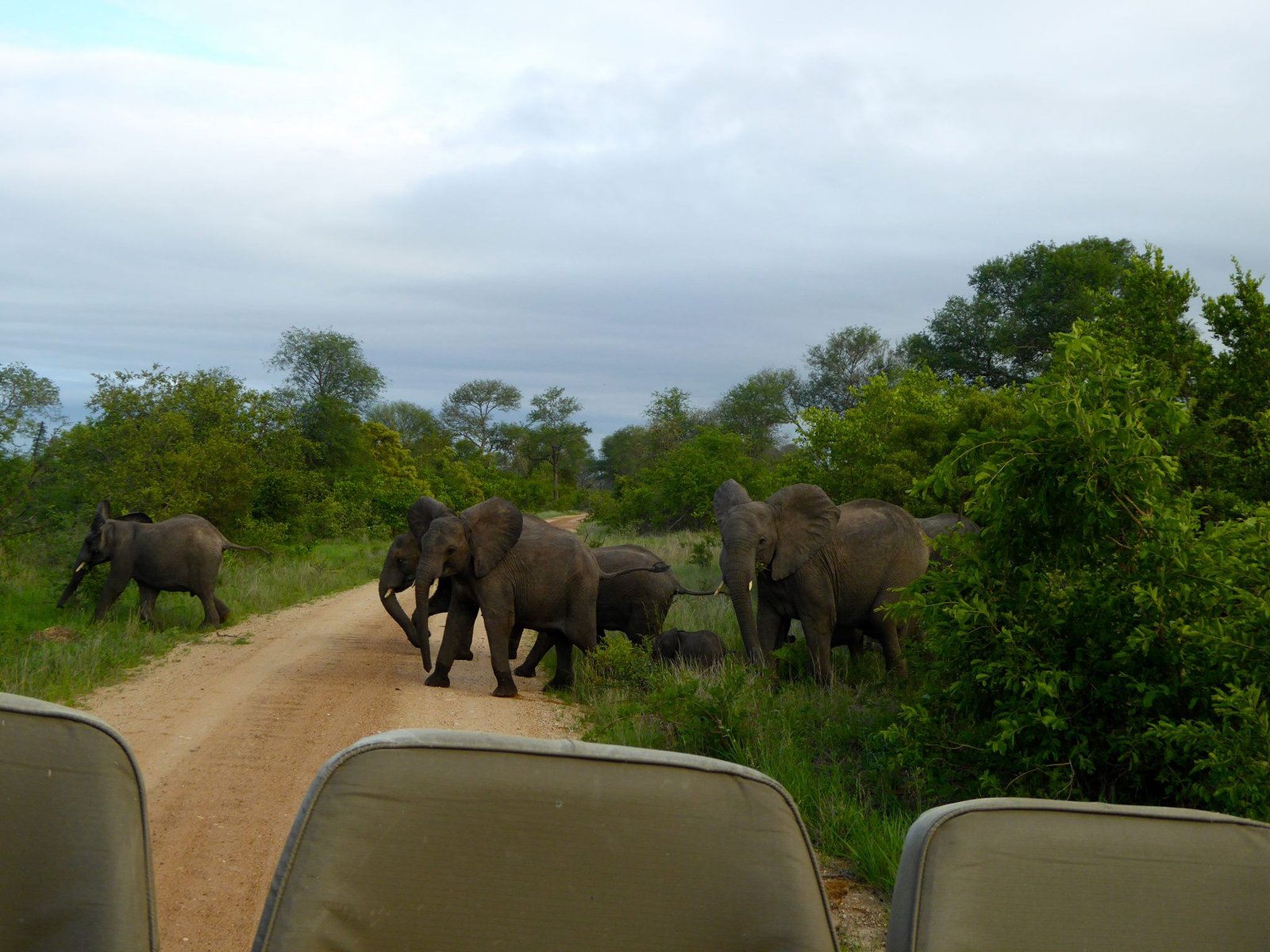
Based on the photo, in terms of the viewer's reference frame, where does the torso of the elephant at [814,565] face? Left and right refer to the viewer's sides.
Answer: facing the viewer and to the left of the viewer

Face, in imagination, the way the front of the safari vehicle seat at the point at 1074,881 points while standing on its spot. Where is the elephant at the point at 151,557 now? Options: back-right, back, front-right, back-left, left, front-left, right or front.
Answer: front-left

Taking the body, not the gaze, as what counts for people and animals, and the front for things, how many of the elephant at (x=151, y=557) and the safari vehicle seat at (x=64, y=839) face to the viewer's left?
1

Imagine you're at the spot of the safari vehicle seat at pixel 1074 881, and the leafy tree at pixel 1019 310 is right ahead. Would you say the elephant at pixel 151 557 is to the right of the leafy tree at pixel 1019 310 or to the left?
left

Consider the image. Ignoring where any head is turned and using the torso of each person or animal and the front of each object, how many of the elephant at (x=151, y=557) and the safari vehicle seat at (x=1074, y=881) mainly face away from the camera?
1

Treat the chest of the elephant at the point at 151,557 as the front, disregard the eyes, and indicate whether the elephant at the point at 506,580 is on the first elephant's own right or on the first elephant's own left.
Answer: on the first elephant's own left

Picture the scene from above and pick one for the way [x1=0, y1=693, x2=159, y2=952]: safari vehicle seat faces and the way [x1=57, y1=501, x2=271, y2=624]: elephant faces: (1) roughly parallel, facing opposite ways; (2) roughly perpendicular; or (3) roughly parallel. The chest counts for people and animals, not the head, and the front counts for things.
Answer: roughly perpendicular

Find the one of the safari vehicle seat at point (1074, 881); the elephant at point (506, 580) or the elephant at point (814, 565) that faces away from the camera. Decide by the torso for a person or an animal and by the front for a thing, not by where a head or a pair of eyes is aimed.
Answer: the safari vehicle seat

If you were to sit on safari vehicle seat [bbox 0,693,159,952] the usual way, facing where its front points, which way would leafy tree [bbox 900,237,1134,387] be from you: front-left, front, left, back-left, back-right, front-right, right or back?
front-right

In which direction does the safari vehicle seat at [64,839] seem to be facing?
away from the camera

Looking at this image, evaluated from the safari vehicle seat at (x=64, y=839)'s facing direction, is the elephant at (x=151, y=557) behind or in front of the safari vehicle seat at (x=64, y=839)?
in front

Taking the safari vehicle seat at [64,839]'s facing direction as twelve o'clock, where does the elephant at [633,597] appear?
The elephant is roughly at 1 o'clock from the safari vehicle seat.

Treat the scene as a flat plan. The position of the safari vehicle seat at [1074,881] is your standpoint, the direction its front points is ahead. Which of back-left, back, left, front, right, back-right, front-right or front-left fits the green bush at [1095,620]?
front

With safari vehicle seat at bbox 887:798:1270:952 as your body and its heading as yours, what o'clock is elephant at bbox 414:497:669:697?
The elephant is roughly at 11 o'clock from the safari vehicle seat.

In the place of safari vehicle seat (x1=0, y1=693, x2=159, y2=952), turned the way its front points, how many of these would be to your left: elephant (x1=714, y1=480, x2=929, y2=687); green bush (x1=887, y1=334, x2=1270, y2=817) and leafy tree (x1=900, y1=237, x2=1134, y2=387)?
0

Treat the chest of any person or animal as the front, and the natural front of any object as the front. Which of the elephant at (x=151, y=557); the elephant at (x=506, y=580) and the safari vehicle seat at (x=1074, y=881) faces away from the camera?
the safari vehicle seat

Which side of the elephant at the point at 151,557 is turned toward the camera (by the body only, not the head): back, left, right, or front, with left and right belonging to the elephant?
left

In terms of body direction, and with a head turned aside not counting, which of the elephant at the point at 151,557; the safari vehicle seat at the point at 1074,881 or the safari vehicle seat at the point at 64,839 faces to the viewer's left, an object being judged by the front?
the elephant
